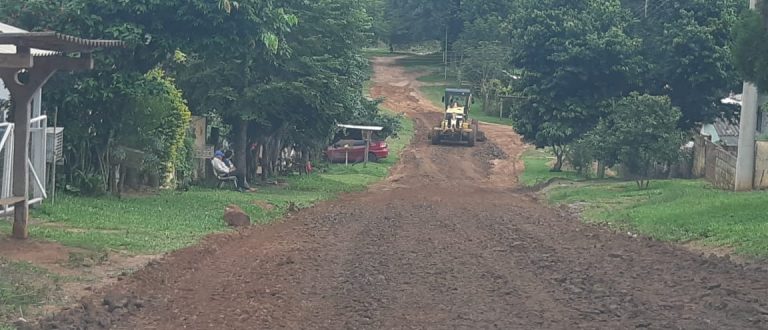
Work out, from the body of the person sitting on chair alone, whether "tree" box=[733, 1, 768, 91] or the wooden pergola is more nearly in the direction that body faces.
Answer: the tree

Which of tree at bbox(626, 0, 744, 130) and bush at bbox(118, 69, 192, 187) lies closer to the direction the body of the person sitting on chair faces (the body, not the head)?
the tree

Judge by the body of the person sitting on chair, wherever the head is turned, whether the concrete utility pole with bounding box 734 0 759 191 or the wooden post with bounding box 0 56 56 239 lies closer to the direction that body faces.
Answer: the concrete utility pole

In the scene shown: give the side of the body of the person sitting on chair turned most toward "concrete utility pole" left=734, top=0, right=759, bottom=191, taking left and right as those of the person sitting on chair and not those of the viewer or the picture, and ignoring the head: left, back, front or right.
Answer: front

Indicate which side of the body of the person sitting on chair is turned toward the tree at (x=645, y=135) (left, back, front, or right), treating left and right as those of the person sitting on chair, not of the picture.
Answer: front

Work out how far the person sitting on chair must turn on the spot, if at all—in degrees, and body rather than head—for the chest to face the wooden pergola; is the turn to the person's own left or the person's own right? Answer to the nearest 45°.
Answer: approximately 90° to the person's own right

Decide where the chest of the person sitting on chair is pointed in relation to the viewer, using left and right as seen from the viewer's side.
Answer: facing to the right of the viewer
